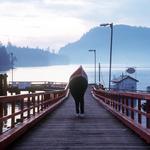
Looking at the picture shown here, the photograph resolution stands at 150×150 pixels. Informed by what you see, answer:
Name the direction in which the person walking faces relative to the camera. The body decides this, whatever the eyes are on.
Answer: away from the camera
